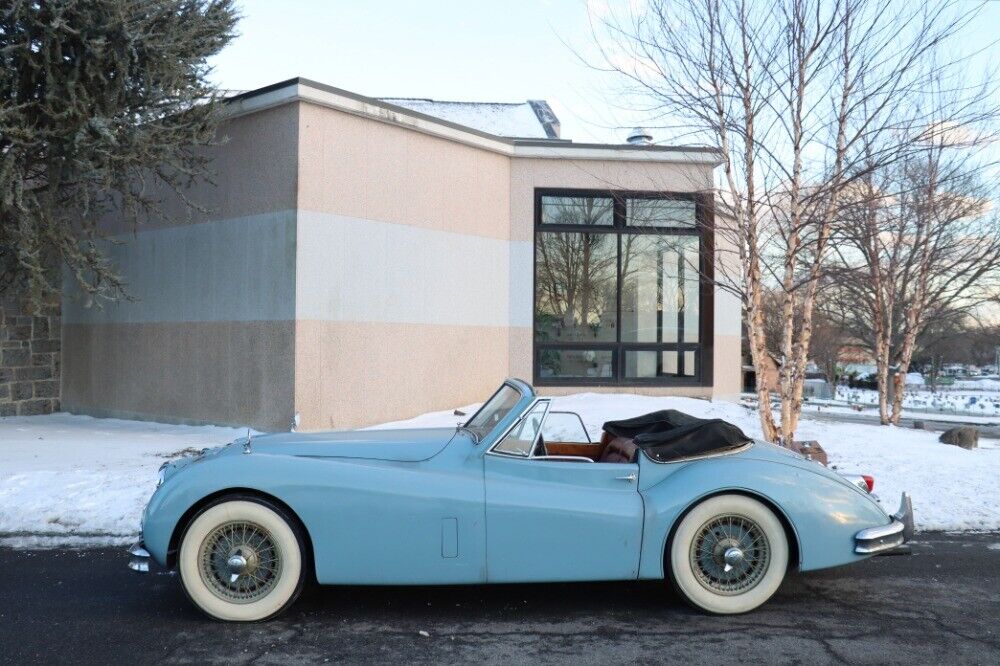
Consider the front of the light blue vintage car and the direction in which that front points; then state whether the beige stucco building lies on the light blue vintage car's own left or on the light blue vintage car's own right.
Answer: on the light blue vintage car's own right

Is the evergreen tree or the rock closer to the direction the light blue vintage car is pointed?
the evergreen tree

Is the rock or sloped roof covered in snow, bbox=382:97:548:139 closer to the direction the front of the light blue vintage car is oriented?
the sloped roof covered in snow

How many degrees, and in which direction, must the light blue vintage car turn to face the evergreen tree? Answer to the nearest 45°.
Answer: approximately 45° to its right

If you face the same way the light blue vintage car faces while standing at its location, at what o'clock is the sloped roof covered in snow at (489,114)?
The sloped roof covered in snow is roughly at 3 o'clock from the light blue vintage car.

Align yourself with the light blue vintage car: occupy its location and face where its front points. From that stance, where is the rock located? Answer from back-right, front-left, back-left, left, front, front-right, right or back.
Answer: back-right

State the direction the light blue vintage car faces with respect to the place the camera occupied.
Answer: facing to the left of the viewer
